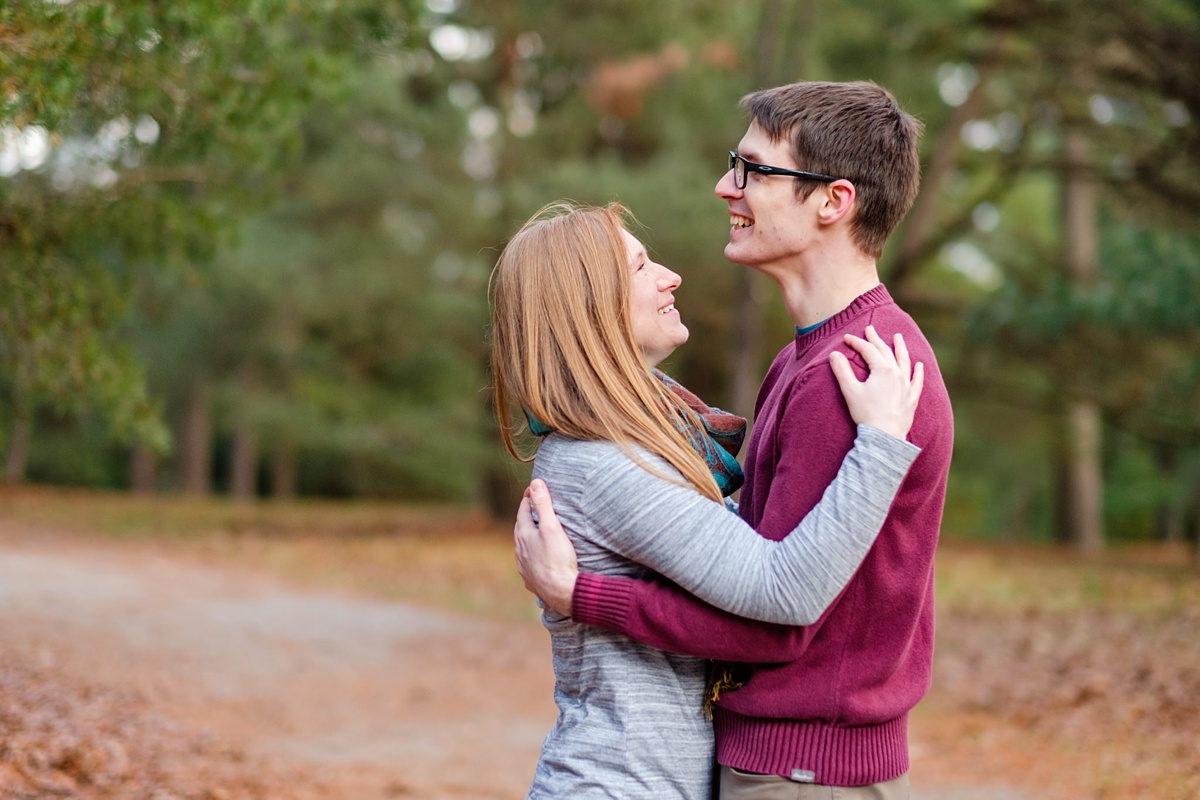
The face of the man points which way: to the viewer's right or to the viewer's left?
to the viewer's left

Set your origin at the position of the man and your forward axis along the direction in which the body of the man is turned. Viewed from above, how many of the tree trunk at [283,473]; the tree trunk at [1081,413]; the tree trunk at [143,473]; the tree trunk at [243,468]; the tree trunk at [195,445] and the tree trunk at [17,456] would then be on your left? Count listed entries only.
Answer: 0

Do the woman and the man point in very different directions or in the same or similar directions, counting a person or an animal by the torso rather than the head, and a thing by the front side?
very different directions

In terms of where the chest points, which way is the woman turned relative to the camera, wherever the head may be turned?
to the viewer's right

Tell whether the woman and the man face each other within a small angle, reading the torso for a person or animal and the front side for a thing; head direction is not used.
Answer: yes

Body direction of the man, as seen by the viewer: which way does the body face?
to the viewer's left

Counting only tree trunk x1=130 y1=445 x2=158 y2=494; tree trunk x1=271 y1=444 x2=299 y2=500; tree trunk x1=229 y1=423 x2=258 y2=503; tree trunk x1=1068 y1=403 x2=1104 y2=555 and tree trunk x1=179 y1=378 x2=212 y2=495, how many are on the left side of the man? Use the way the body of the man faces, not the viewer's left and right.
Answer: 0

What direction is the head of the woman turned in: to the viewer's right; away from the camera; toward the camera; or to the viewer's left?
to the viewer's right

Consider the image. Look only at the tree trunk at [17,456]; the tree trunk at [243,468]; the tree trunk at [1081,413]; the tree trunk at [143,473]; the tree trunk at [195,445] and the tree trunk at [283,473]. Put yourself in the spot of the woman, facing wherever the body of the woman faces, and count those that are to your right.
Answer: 0

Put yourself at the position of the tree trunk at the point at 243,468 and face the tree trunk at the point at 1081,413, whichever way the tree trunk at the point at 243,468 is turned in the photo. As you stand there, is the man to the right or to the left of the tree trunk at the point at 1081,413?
right

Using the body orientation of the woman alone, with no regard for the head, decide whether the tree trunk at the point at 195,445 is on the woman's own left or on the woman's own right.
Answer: on the woman's own left

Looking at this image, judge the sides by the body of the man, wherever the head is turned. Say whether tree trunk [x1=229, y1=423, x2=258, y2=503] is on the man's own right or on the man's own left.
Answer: on the man's own right

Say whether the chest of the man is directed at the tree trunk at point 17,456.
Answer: no

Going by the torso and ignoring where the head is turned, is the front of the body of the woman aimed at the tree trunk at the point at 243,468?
no
